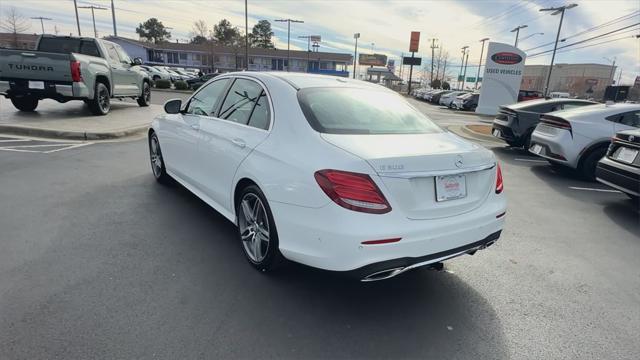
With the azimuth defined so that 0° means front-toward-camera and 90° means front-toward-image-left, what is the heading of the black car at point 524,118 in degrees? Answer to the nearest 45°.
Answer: approximately 225°

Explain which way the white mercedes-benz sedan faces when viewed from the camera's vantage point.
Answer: facing away from the viewer and to the left of the viewer

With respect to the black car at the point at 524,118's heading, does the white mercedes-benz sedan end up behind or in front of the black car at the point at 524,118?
behind

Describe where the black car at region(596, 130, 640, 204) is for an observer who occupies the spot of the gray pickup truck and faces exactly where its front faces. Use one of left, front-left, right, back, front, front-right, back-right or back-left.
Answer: right

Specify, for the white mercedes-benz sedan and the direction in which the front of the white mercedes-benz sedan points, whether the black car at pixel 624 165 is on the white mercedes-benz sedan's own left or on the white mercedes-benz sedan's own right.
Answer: on the white mercedes-benz sedan's own right

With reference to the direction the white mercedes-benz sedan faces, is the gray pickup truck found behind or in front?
in front

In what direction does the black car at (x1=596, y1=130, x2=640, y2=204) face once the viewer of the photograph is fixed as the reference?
facing away from the viewer and to the right of the viewer

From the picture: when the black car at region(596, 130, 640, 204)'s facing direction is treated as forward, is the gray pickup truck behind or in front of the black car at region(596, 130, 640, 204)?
behind

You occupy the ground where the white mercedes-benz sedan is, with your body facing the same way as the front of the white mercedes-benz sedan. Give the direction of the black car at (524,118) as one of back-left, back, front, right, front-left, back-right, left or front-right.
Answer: right

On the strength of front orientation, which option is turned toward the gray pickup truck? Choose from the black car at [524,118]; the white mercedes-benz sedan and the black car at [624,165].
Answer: the white mercedes-benz sedan

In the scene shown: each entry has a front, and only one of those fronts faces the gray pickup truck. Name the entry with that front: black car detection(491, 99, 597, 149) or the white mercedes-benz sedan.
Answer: the white mercedes-benz sedan

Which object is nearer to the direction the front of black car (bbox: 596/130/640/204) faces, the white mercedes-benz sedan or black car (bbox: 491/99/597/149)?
the black car

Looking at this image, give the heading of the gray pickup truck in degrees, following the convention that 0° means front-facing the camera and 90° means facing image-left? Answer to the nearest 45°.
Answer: approximately 225°

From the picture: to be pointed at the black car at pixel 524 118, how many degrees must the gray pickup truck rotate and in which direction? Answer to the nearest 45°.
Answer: approximately 90° to its right
